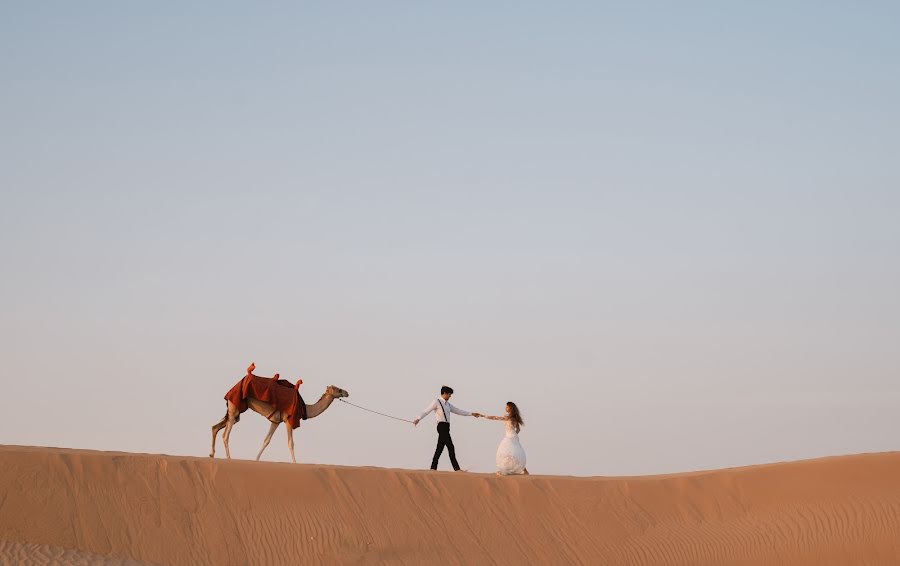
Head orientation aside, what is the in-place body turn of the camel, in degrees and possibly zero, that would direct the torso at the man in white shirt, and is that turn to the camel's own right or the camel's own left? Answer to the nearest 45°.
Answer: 0° — it already faces them

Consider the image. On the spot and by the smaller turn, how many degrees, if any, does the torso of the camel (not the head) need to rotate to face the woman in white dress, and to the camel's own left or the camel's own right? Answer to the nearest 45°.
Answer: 0° — it already faces them

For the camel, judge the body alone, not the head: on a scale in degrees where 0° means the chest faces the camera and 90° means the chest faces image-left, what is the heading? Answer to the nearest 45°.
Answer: approximately 270°
